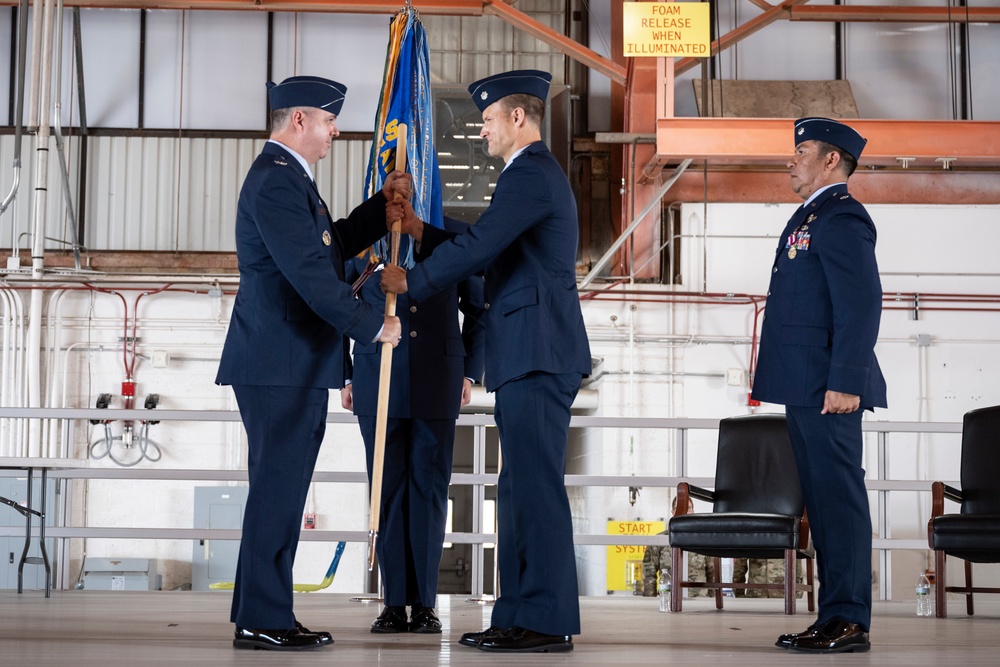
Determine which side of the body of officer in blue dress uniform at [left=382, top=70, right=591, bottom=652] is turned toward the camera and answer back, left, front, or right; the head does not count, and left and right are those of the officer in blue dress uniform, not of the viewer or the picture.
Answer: left

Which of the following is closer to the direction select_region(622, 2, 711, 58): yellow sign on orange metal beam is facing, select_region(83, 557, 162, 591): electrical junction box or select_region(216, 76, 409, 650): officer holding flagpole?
the officer holding flagpole

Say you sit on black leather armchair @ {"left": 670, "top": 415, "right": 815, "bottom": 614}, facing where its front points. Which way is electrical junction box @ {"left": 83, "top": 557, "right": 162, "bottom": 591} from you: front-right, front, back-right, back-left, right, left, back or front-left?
back-right

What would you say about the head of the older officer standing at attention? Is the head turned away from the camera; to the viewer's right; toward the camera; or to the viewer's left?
to the viewer's left

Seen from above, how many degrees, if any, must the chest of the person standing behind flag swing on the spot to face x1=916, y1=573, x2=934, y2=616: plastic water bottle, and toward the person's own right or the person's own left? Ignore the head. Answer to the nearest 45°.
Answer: approximately 135° to the person's own left

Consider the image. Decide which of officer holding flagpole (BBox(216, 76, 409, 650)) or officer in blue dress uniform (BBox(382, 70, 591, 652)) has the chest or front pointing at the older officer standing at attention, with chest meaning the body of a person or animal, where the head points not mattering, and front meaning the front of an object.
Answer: the officer holding flagpole

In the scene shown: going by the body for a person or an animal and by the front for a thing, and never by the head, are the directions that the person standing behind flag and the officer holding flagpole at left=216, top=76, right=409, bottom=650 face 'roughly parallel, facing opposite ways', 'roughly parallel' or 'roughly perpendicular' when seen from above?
roughly perpendicular

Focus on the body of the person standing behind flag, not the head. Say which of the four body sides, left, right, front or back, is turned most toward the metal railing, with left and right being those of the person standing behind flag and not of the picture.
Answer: back

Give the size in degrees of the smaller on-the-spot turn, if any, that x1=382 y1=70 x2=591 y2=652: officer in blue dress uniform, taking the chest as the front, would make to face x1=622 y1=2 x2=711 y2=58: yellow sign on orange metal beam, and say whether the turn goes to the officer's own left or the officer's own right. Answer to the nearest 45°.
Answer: approximately 90° to the officer's own right
